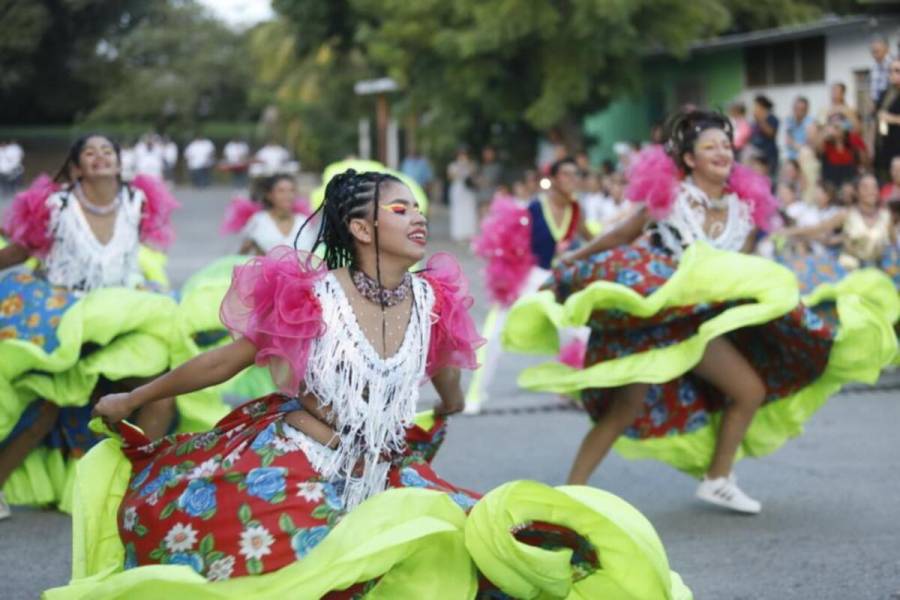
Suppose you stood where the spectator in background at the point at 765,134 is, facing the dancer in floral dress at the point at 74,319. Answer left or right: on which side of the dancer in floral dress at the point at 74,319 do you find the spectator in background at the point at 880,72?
left

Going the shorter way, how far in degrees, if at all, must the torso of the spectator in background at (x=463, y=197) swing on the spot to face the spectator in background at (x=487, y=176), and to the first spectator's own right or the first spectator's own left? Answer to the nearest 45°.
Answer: approximately 135° to the first spectator's own left

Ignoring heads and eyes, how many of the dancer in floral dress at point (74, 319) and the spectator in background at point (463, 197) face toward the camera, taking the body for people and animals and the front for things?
2

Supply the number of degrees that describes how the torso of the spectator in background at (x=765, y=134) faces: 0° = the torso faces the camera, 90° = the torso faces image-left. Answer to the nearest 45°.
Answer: approximately 45°

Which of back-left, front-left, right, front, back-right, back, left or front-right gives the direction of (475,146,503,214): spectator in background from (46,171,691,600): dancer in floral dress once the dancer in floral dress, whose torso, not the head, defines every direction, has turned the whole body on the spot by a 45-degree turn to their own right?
back

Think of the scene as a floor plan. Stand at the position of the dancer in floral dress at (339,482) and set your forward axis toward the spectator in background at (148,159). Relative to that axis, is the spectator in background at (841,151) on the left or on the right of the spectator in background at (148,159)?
right

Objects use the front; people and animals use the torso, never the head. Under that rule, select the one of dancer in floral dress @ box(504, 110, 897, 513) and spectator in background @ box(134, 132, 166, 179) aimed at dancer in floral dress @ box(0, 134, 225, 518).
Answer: the spectator in background

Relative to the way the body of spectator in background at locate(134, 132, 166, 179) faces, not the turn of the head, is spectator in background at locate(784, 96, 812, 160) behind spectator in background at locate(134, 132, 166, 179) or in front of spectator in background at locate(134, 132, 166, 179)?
in front
